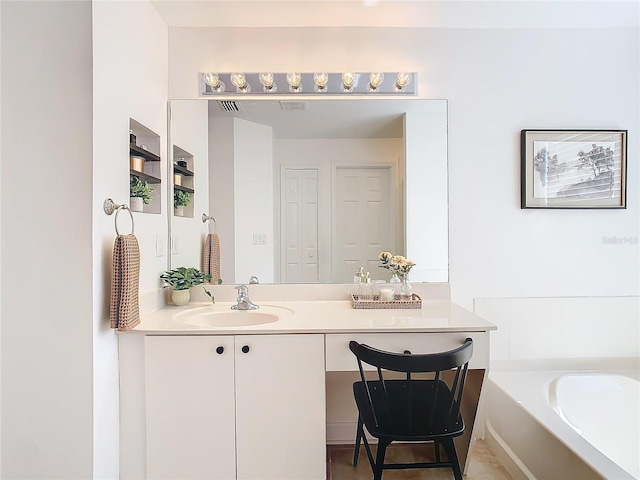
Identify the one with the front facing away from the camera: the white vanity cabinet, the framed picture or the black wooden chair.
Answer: the black wooden chair

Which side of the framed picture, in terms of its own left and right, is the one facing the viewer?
front

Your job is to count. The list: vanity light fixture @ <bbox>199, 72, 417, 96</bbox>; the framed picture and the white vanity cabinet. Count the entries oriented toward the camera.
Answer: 3

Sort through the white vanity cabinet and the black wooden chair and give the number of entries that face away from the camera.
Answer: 1

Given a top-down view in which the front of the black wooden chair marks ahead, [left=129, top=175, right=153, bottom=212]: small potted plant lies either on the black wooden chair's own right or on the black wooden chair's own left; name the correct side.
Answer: on the black wooden chair's own left

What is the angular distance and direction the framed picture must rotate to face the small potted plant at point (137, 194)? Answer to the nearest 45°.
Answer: approximately 45° to its right

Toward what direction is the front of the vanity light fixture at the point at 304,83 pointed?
toward the camera

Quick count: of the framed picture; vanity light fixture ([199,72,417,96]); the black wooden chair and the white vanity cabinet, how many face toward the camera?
3

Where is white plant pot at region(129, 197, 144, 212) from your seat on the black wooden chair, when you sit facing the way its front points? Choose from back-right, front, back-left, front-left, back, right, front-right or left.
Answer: left

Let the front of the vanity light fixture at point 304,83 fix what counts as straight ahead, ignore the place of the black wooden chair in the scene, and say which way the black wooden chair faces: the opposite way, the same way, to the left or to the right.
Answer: the opposite way

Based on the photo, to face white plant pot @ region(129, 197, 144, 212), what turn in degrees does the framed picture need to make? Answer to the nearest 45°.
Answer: approximately 45° to its right

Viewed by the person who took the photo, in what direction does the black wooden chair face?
facing away from the viewer

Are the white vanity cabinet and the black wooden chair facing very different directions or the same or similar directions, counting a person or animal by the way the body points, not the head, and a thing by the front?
very different directions

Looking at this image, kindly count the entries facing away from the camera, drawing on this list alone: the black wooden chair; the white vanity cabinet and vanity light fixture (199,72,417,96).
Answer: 1

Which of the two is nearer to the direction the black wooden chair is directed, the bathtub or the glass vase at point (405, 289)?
the glass vase
